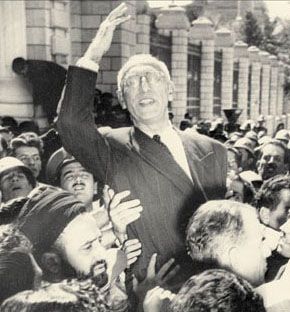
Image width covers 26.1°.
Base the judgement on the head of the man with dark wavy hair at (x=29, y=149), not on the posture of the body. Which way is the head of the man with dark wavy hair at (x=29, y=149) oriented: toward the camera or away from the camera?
toward the camera

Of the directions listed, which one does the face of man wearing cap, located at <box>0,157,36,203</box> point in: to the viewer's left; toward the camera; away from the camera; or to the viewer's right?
toward the camera

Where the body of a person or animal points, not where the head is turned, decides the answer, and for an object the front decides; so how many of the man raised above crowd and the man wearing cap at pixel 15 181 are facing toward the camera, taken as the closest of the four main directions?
2

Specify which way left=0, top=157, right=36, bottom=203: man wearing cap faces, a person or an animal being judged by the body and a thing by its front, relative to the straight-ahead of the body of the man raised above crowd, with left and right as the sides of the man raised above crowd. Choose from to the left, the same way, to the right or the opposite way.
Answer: the same way

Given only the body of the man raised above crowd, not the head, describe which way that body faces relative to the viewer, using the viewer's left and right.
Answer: facing the viewer

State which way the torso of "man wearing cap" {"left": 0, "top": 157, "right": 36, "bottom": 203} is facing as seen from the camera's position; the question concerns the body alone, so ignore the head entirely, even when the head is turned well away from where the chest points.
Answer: toward the camera

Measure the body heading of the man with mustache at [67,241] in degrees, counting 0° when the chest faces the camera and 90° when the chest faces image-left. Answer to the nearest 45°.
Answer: approximately 315°

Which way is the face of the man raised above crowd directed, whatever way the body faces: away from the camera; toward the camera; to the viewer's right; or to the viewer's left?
toward the camera
